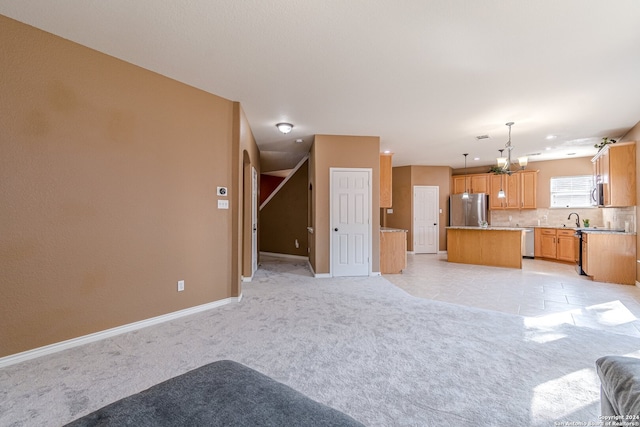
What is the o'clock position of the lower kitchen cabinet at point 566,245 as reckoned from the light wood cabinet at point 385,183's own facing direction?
The lower kitchen cabinet is roughly at 11 o'clock from the light wood cabinet.

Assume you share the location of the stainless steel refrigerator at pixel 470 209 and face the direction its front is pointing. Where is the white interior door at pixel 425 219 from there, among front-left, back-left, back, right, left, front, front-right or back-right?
right

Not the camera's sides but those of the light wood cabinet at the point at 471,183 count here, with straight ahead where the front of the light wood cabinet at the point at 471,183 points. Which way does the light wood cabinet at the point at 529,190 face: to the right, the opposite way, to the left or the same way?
the same way

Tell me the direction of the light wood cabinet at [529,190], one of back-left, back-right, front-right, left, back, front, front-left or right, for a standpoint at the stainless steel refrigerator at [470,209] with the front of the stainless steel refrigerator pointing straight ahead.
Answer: left

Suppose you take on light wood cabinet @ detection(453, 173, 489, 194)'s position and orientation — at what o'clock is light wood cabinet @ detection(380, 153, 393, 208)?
light wood cabinet @ detection(380, 153, 393, 208) is roughly at 1 o'clock from light wood cabinet @ detection(453, 173, 489, 194).

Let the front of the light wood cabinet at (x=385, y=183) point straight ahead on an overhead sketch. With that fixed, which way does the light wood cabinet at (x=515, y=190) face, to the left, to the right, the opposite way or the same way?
to the right

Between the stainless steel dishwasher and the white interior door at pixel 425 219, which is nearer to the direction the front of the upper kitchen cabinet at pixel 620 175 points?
the white interior door

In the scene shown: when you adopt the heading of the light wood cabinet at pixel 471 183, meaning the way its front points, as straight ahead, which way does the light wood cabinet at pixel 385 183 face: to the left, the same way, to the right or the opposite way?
to the left

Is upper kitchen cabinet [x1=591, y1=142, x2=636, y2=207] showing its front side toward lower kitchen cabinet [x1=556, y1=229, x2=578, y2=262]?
no

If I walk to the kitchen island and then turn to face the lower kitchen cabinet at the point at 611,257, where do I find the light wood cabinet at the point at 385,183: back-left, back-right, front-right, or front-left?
back-right

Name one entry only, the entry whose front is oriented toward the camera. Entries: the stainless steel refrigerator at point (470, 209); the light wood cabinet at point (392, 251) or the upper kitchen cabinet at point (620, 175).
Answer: the stainless steel refrigerator

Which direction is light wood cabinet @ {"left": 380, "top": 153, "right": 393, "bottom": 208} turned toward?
to the viewer's right

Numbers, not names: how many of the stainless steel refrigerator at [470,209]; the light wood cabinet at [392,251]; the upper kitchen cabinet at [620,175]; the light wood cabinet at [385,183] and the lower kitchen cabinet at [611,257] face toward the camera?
1

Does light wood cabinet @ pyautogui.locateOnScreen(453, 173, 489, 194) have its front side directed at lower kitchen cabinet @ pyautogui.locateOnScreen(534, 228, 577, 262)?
no

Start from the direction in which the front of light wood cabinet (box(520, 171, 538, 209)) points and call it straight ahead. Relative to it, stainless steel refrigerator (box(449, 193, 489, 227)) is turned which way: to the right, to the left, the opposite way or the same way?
the same way

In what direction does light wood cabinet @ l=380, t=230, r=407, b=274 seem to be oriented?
to the viewer's right

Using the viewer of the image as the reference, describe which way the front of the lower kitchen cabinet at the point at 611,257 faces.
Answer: facing to the left of the viewer

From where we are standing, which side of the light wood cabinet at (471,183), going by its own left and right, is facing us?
front

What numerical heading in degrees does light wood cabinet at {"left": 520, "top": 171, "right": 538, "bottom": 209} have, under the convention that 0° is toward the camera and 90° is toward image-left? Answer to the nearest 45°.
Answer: approximately 0°

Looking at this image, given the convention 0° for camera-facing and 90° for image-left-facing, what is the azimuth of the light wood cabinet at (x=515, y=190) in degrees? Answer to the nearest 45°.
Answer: approximately 0°
